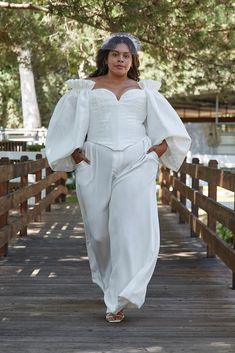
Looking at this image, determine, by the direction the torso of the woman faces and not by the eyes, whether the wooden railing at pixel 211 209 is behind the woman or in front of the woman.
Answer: behind

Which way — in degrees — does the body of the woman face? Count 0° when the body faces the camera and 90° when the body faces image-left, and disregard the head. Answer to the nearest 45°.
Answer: approximately 0°

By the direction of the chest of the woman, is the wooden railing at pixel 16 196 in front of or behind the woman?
behind
